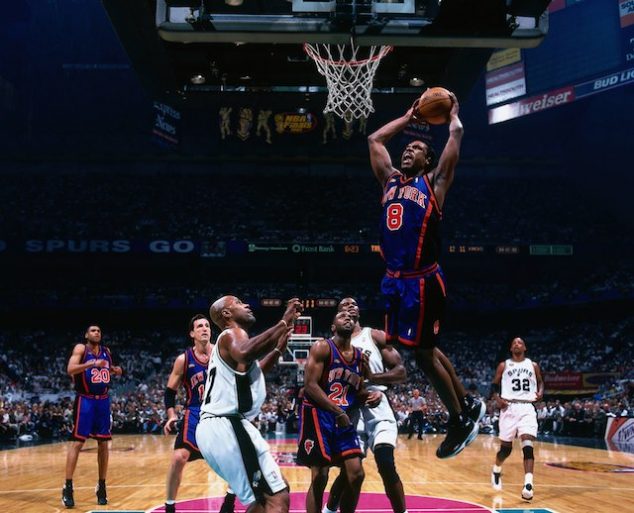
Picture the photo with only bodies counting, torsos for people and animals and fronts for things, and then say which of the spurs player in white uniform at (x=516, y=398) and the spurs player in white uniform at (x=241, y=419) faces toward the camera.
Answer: the spurs player in white uniform at (x=516, y=398)

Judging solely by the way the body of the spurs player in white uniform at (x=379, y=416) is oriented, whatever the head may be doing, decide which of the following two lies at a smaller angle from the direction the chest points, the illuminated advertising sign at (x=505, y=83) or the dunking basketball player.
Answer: the dunking basketball player

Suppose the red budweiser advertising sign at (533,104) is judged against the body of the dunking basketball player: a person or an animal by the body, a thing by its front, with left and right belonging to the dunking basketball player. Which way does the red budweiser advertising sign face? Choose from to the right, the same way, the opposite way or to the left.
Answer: the same way

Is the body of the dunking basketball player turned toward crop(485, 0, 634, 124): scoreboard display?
no

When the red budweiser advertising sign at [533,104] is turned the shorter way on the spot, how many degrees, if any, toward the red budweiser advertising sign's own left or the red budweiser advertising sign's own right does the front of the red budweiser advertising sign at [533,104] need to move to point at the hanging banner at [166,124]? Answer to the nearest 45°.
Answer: approximately 45° to the red budweiser advertising sign's own right

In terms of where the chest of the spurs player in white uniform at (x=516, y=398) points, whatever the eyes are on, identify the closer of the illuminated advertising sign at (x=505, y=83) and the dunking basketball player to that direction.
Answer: the dunking basketball player

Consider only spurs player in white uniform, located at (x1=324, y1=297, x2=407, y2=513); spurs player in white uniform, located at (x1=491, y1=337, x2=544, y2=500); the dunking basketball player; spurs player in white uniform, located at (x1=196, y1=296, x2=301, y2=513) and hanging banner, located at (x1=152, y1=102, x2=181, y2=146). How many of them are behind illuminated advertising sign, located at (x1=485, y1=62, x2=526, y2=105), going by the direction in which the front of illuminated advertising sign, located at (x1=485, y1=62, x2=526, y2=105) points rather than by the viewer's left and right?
0

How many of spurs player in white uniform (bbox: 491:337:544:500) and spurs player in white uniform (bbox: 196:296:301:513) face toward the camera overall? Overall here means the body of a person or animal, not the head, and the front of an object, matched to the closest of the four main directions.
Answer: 1

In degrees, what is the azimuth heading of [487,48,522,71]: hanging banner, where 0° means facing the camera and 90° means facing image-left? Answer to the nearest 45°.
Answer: approximately 45°

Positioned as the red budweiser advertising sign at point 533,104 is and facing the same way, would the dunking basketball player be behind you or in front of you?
in front

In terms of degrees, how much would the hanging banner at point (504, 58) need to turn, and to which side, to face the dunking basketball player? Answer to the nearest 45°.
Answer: approximately 45° to its left

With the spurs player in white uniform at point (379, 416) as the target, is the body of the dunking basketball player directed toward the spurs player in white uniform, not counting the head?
no

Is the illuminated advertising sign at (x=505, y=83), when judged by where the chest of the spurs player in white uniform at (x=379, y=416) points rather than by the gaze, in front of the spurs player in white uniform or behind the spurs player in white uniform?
behind

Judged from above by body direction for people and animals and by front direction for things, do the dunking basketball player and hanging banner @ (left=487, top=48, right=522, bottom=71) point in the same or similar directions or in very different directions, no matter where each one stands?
same or similar directions

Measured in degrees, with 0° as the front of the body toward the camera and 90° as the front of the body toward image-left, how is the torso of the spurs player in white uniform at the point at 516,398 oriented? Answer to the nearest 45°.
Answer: approximately 0°

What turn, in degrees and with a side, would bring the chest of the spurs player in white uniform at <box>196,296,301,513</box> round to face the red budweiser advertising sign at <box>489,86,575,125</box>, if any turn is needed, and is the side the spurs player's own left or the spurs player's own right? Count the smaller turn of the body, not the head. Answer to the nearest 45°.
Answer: approximately 45° to the spurs player's own left

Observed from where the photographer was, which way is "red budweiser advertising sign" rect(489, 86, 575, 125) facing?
facing the viewer and to the left of the viewer

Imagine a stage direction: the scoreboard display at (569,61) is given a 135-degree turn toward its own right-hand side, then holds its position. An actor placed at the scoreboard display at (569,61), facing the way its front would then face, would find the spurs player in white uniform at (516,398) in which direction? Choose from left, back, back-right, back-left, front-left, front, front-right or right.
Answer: back

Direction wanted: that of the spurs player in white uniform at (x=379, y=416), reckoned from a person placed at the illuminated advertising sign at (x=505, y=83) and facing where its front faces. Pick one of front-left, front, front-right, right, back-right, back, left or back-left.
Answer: front-left
